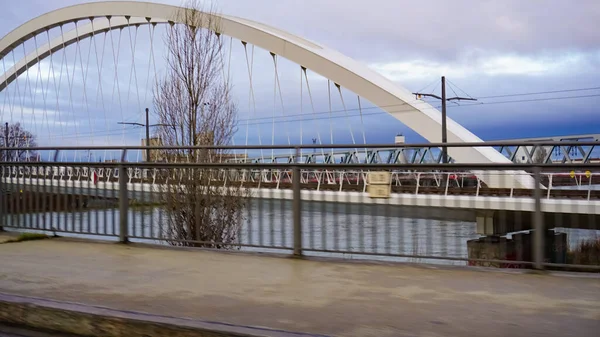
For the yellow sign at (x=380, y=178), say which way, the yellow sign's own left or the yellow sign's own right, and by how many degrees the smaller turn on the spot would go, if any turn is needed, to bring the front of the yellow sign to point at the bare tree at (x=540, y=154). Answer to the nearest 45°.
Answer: approximately 135° to the yellow sign's own left

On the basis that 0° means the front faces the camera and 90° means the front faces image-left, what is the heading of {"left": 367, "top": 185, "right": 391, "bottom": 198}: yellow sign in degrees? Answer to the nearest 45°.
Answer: approximately 0°

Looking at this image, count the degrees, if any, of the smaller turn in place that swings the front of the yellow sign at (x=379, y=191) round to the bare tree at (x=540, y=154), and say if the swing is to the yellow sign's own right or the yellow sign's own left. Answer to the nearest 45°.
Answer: approximately 135° to the yellow sign's own left

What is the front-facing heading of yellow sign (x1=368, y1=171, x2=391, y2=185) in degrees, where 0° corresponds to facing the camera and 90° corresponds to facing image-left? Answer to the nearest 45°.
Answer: approximately 0°
